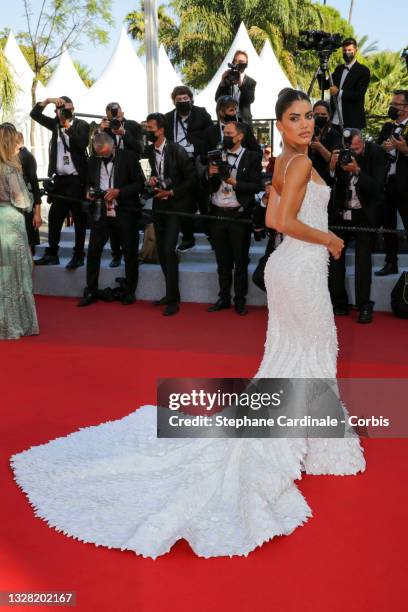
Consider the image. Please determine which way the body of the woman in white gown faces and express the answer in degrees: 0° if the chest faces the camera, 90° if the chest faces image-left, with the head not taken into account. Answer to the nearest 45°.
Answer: approximately 270°

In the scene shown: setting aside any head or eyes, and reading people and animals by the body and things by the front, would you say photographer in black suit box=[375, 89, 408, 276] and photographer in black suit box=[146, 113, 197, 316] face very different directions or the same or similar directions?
same or similar directions

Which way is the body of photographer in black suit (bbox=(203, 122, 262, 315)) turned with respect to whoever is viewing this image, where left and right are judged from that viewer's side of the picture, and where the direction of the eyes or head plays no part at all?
facing the viewer and to the left of the viewer

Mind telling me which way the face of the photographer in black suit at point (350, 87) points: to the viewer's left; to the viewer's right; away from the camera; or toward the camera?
toward the camera

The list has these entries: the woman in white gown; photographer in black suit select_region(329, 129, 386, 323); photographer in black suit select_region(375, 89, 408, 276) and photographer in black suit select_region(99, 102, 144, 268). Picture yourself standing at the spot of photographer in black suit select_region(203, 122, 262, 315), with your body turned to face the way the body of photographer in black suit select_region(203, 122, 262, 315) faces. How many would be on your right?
1

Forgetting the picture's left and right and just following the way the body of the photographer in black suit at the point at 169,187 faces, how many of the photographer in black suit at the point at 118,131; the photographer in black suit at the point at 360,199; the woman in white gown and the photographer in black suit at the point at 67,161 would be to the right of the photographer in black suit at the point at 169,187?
2

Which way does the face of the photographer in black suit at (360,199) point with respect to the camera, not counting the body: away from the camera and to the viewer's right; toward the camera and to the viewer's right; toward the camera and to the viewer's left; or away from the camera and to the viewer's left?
toward the camera and to the viewer's left

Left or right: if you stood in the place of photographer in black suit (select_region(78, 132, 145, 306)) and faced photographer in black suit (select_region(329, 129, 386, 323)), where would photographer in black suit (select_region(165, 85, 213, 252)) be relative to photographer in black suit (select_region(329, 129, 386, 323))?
left

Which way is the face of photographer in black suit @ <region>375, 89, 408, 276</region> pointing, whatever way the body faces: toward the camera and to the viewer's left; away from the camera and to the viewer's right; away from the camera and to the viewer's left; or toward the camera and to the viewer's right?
toward the camera and to the viewer's left

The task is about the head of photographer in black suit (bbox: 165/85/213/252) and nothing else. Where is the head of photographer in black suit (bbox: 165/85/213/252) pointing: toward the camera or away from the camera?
toward the camera

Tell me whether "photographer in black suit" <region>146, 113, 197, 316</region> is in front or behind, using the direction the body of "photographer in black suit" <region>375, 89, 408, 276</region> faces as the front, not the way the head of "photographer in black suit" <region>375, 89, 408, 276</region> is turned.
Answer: in front

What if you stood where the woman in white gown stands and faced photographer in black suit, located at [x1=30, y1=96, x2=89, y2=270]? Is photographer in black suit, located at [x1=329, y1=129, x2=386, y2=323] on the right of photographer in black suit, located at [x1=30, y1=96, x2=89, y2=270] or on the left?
right
